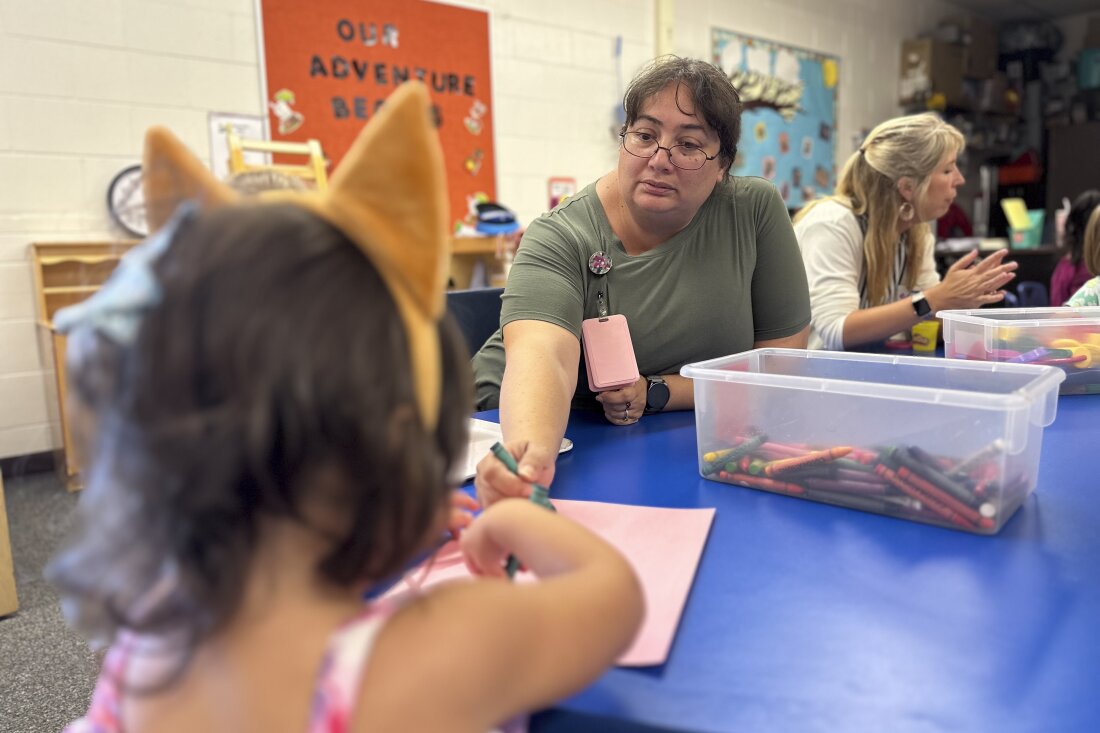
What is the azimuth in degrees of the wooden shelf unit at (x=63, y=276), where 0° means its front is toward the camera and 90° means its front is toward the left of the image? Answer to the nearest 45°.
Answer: approximately 0°

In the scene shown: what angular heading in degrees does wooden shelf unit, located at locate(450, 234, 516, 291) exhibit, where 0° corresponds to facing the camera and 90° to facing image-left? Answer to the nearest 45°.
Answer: approximately 0°

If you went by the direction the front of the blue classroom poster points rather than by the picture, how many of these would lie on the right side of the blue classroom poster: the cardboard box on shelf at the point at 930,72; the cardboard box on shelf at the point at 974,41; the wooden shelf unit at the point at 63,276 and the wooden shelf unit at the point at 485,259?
2

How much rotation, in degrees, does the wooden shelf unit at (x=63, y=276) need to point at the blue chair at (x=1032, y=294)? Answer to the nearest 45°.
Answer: approximately 90° to its left

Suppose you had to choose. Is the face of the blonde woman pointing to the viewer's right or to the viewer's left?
to the viewer's right

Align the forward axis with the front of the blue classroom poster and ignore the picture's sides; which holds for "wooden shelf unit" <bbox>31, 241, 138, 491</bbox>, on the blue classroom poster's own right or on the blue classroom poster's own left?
on the blue classroom poster's own right

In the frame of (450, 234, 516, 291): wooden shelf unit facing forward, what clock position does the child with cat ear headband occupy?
The child with cat ear headband is roughly at 12 o'clock from the wooden shelf unit.

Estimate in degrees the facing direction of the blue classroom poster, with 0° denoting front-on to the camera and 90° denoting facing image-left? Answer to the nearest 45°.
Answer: approximately 315°

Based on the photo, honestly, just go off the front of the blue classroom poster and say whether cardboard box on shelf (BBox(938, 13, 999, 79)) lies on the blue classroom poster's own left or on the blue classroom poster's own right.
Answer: on the blue classroom poster's own left

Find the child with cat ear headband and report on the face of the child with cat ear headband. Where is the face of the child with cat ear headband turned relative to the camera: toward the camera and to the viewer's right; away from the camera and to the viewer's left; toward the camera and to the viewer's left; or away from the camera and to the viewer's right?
away from the camera and to the viewer's right

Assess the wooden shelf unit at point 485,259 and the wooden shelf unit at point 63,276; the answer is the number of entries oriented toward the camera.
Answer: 2
